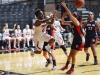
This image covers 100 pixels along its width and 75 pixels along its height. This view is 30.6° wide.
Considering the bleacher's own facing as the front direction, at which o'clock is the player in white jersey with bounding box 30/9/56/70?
The player in white jersey is roughly at 12 o'clock from the bleacher.

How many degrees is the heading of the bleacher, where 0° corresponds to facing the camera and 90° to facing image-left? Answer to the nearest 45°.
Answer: approximately 0°
